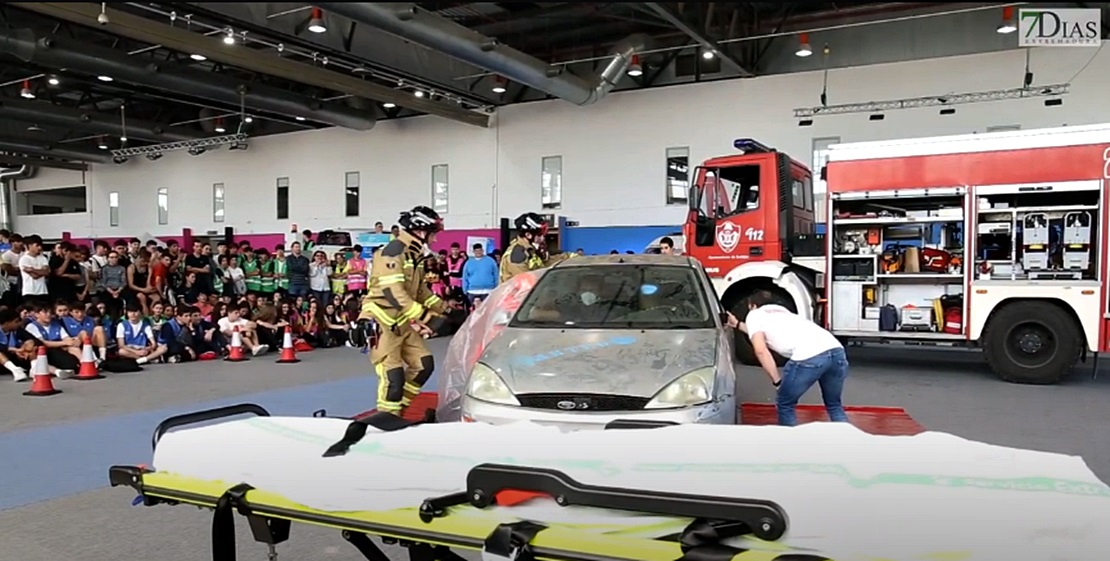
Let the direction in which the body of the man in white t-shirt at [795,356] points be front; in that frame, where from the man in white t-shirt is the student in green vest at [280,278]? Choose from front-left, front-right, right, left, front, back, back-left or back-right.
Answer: front

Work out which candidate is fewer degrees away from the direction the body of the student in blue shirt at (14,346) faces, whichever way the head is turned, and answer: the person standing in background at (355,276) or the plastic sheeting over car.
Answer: the plastic sheeting over car

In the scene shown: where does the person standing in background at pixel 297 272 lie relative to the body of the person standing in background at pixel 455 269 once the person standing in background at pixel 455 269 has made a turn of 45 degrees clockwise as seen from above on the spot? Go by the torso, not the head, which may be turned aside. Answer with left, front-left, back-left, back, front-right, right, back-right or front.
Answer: front

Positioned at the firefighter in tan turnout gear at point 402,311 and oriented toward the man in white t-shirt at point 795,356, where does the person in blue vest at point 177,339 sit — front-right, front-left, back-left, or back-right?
back-left

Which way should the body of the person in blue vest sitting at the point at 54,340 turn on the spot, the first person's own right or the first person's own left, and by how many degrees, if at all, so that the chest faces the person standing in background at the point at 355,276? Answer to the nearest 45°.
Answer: approximately 90° to the first person's own left

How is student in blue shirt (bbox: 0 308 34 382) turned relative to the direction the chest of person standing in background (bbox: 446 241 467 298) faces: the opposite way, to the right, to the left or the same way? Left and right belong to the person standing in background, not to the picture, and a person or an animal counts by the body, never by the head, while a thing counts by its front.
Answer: to the left

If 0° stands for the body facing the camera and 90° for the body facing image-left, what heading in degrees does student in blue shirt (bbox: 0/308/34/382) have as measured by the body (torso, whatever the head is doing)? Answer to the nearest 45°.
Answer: approximately 315°

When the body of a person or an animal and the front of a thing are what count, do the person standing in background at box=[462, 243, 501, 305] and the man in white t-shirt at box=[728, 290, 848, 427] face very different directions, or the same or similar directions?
very different directions

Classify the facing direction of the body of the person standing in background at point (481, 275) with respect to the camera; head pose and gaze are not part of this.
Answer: toward the camera

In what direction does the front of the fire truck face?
to the viewer's left

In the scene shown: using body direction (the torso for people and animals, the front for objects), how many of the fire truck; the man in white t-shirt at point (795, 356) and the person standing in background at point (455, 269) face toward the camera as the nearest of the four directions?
1

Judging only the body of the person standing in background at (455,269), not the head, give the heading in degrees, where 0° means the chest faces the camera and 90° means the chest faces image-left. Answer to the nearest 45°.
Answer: approximately 0°

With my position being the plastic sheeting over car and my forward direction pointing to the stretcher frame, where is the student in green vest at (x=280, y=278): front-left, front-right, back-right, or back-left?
back-right

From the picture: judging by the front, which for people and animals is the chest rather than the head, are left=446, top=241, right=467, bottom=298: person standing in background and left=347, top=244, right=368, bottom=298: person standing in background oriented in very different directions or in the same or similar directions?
same or similar directions

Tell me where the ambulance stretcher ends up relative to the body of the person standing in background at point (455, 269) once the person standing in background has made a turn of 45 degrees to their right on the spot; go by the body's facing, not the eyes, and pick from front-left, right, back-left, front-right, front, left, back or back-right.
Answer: front-left

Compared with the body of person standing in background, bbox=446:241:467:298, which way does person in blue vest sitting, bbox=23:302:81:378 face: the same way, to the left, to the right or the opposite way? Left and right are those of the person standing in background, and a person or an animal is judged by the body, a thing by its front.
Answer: to the left
